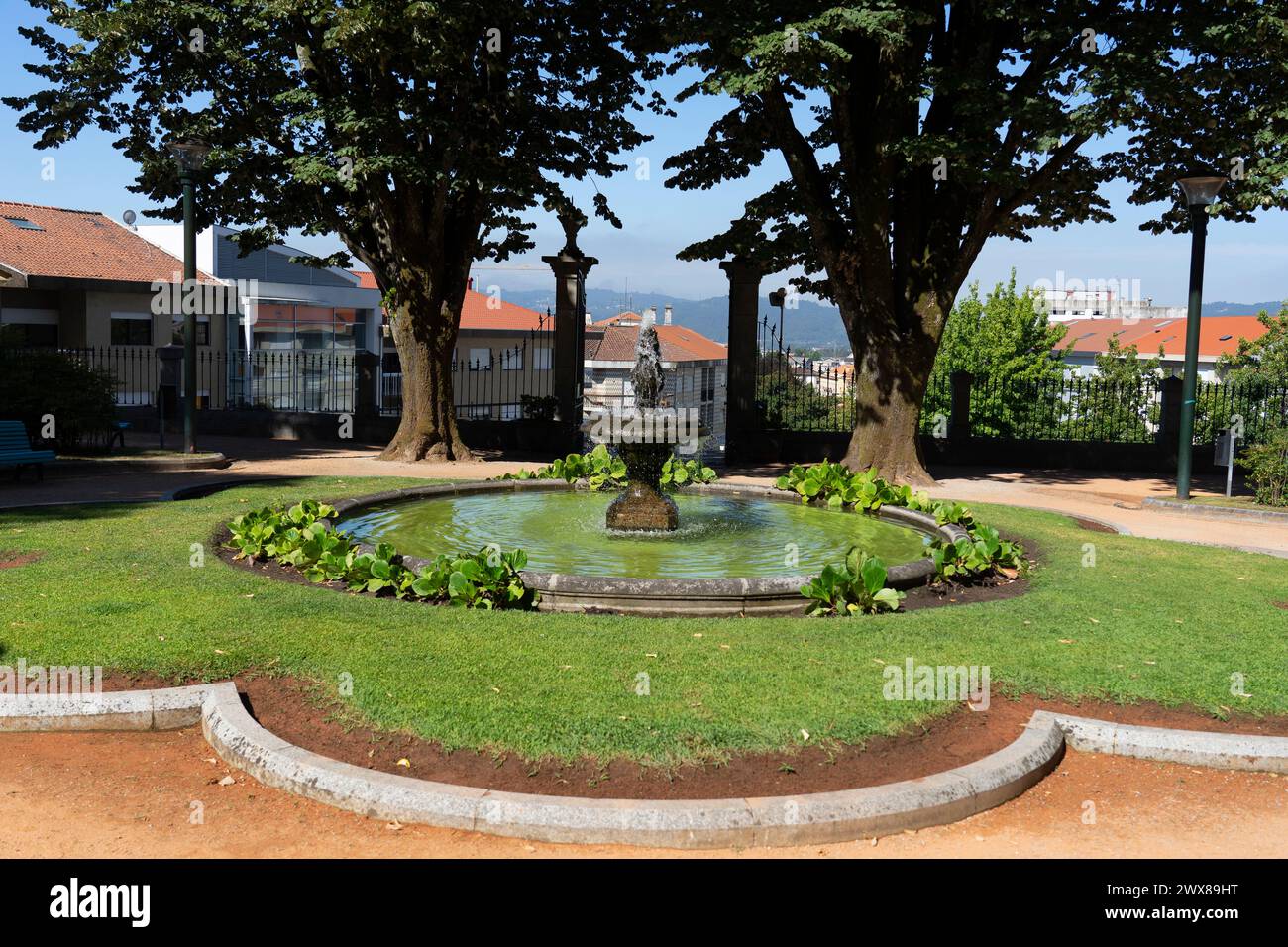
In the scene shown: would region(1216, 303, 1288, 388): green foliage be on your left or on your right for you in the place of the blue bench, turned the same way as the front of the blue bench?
on your left

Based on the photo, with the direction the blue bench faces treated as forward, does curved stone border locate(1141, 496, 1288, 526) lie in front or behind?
in front

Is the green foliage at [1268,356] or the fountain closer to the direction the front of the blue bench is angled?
the fountain

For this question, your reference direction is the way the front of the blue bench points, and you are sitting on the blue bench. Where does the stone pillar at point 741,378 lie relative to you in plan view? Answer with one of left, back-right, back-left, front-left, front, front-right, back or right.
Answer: front-left

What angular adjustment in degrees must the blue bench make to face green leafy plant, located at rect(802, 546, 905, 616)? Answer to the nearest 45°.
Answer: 0° — it already faces it

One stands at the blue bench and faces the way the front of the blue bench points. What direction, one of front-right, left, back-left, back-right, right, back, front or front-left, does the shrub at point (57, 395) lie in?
back-left

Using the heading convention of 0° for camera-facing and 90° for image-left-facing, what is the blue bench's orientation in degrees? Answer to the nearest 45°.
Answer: approximately 315°

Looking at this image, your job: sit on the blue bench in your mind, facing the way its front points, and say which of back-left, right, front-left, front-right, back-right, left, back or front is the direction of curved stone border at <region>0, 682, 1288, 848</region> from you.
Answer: front-right

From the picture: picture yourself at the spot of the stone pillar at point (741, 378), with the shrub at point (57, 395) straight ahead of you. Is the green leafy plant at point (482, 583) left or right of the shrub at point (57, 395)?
left

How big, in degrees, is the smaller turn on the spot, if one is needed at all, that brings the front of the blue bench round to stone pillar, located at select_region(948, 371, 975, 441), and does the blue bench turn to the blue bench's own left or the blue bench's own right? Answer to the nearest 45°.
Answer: approximately 45° to the blue bench's own left

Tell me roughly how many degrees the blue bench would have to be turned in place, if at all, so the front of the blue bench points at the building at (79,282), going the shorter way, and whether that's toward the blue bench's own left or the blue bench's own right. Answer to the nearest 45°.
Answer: approximately 135° to the blue bench's own left

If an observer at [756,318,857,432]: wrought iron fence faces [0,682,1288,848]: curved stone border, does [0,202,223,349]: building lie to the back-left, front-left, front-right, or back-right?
back-right

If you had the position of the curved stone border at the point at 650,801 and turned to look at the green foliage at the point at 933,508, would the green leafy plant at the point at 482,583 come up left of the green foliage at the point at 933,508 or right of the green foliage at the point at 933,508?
left

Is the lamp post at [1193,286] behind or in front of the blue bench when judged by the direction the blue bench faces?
in front
